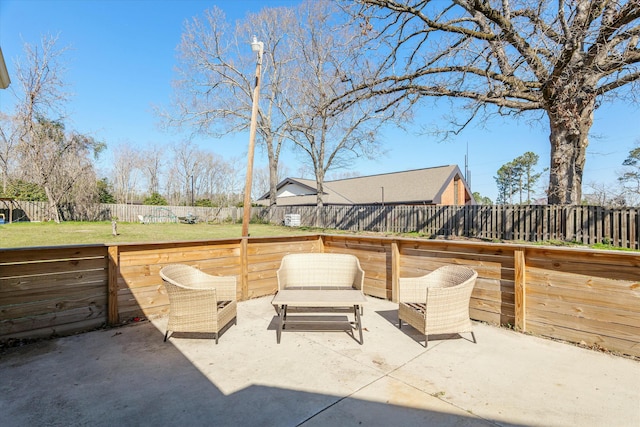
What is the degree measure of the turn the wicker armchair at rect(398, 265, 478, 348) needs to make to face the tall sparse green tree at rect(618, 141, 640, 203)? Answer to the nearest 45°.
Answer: approximately 180°

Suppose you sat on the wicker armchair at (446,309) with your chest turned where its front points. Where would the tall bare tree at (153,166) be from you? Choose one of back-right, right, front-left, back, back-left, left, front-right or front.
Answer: right

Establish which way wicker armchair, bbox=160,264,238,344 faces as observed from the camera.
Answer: facing the viewer and to the right of the viewer

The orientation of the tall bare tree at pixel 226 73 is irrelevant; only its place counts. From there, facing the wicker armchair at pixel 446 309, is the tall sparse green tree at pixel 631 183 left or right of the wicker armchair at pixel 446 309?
left

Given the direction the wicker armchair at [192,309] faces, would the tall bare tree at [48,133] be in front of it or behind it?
behind

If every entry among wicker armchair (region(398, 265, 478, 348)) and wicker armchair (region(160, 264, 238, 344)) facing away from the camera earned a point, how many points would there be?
0

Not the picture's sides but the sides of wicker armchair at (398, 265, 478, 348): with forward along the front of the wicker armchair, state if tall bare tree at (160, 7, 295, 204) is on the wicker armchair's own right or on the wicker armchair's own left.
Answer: on the wicker armchair's own right

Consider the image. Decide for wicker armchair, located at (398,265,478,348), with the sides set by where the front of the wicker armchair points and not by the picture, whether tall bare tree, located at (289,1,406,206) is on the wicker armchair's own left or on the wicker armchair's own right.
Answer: on the wicker armchair's own right

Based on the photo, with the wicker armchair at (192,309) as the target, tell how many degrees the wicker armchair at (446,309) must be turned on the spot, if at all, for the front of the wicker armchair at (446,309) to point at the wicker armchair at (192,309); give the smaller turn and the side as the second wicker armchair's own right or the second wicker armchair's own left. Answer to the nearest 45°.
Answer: approximately 45° to the second wicker armchair's own right

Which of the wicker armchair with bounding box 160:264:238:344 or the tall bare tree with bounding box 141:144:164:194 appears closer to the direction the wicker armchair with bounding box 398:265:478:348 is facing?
the wicker armchair

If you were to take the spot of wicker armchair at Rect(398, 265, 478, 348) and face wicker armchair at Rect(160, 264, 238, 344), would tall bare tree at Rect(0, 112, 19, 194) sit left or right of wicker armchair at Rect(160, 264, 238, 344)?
right

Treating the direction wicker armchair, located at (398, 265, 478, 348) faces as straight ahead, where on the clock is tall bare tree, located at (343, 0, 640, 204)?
The tall bare tree is roughly at 5 o'clock from the wicker armchair.

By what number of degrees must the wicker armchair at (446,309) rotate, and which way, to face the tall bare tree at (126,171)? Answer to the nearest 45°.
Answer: approximately 90° to its right
